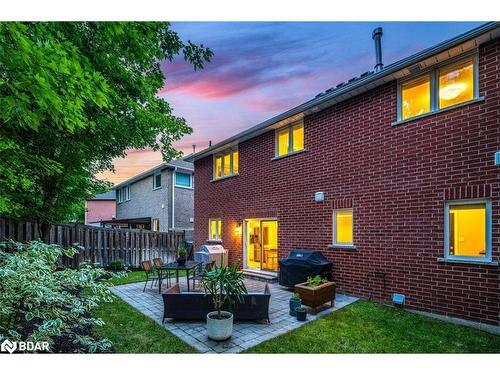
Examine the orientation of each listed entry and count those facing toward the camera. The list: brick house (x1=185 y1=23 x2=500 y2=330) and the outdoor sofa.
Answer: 0

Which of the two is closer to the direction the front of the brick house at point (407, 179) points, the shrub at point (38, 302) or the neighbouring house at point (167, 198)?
the neighbouring house

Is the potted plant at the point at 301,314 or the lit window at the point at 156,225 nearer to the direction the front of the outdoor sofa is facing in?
the lit window

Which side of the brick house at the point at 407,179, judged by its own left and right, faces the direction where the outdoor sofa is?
back

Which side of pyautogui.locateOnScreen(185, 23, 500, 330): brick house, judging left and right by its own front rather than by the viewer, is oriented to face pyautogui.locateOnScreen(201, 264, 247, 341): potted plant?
back

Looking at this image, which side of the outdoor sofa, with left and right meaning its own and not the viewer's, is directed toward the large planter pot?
back

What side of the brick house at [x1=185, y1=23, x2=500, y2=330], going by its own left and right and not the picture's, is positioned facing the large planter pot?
back

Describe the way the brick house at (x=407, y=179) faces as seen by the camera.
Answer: facing away from the viewer and to the right of the viewer

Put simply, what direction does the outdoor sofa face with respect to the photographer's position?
facing away from the viewer
